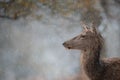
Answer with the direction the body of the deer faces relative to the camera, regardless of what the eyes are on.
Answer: to the viewer's left
